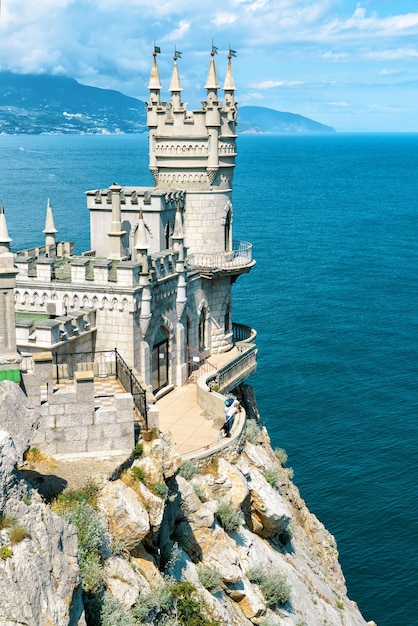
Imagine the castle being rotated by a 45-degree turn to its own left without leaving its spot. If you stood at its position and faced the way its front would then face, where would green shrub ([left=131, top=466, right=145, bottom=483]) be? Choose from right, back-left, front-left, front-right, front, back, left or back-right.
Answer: right

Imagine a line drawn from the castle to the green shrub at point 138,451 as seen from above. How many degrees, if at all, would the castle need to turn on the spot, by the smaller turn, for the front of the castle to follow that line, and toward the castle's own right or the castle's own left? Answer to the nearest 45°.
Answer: approximately 45° to the castle's own right

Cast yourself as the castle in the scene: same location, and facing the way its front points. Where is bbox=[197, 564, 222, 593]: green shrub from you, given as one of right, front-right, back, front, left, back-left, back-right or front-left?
front-right

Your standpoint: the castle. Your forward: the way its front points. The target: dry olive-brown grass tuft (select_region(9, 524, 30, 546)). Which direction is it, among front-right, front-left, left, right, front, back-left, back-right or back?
front-right

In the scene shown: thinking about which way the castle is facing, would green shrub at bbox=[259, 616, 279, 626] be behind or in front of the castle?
in front

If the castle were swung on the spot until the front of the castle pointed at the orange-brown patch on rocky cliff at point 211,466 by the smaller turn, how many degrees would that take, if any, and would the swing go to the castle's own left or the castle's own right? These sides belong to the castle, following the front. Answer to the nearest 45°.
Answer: approximately 45° to the castle's own right

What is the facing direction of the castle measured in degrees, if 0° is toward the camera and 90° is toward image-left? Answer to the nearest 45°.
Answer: approximately 315°

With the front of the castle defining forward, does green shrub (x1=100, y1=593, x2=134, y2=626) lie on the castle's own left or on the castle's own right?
on the castle's own right

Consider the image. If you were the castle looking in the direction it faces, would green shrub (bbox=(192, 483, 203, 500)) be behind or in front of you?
in front

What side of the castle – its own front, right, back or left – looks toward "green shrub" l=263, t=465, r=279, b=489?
front

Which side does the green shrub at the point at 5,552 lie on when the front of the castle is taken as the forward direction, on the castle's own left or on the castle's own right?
on the castle's own right
